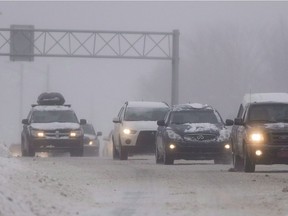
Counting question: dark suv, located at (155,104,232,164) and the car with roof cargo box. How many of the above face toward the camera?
2

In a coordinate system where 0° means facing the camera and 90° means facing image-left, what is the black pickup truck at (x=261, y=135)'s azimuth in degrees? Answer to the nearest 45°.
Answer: approximately 0°

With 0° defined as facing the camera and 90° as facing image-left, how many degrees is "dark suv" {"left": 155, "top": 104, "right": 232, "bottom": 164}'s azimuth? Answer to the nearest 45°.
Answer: approximately 0°

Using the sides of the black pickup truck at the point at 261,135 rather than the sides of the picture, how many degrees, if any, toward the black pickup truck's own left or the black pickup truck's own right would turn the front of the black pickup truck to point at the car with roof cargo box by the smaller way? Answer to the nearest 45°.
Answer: approximately 135° to the black pickup truck's own right
